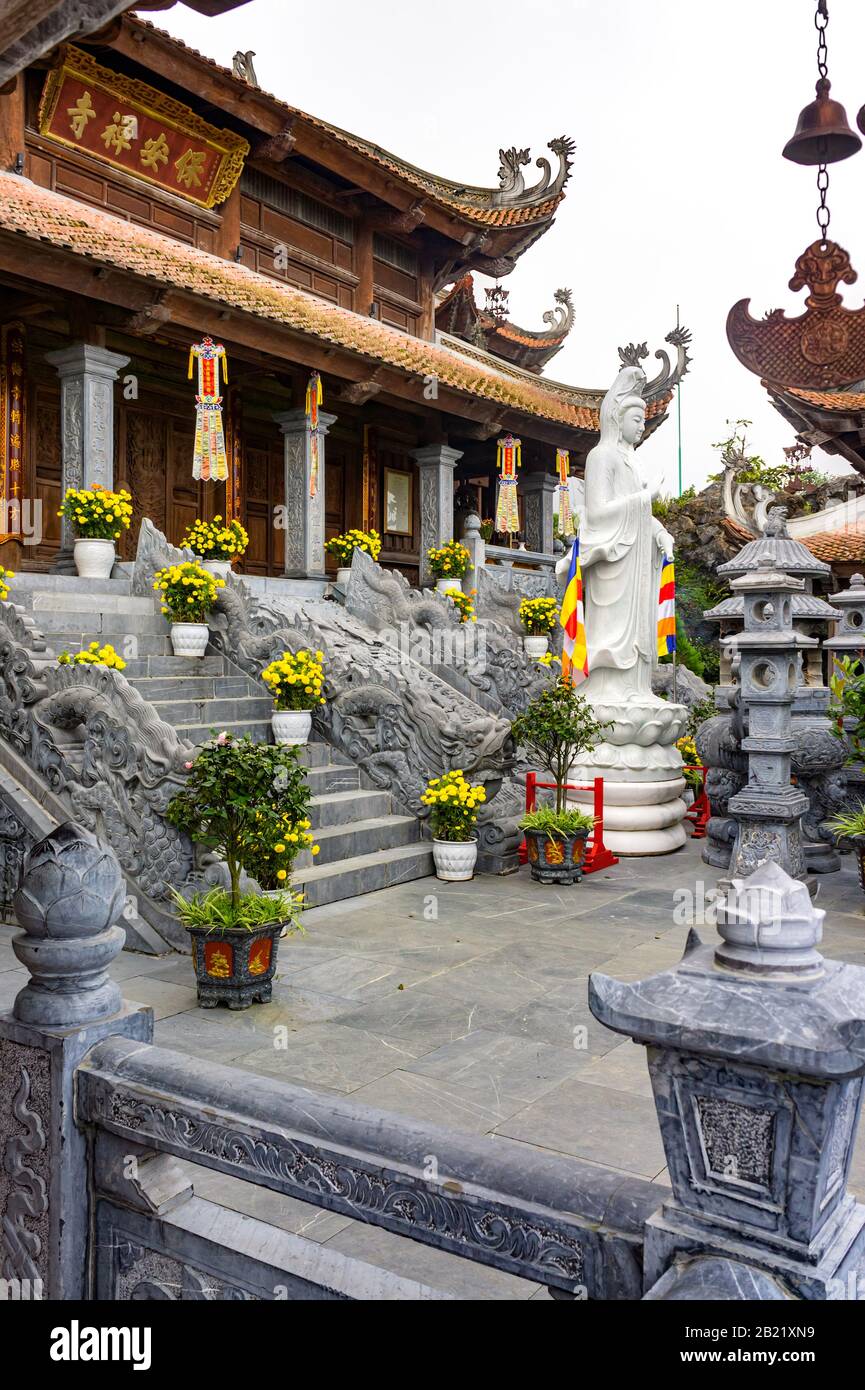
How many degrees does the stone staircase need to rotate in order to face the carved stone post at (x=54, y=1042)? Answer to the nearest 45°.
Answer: approximately 45° to its right

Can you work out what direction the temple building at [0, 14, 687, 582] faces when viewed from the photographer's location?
facing the viewer and to the right of the viewer

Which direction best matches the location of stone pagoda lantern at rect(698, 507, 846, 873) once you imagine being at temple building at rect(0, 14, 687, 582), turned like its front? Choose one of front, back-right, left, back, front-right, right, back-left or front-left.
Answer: front

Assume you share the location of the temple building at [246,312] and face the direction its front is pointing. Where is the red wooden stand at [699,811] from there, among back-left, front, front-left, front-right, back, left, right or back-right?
front

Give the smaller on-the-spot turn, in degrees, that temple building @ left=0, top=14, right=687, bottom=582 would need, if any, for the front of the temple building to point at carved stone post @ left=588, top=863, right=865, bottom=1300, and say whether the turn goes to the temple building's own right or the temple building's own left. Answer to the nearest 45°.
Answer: approximately 45° to the temple building's own right

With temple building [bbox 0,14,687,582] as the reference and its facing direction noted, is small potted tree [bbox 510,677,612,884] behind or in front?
in front

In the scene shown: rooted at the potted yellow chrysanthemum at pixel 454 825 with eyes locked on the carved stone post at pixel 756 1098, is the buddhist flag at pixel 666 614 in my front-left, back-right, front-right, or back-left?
back-left

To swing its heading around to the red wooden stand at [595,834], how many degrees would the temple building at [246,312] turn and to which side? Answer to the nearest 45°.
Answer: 0° — it already faces it

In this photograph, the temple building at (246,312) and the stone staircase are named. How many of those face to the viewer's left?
0

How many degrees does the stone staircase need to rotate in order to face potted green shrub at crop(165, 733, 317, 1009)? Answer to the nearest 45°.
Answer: approximately 45° to its right

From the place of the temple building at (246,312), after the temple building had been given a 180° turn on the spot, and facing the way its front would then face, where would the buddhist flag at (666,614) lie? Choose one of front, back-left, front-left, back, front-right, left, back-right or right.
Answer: back
